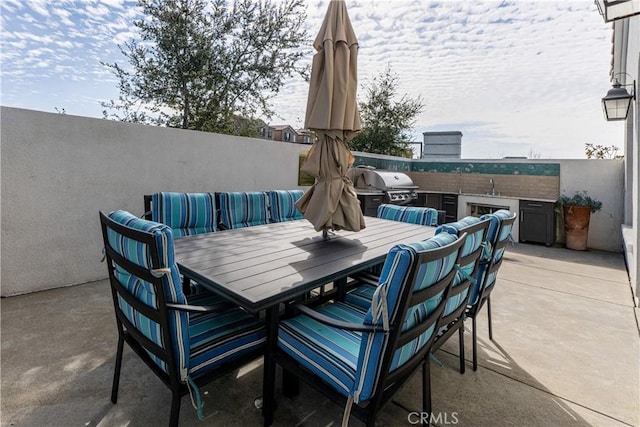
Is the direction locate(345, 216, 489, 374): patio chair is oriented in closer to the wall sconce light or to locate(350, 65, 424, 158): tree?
the tree

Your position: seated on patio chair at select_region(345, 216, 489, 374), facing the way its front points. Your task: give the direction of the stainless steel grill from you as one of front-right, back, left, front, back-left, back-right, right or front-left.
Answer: front-right

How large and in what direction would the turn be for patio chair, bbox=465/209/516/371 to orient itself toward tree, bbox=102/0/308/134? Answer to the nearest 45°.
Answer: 0° — it already faces it

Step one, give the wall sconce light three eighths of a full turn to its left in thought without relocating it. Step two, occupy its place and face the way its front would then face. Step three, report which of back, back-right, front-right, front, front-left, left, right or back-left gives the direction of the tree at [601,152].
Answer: back-left

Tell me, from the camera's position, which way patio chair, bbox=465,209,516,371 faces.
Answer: facing away from the viewer and to the left of the viewer

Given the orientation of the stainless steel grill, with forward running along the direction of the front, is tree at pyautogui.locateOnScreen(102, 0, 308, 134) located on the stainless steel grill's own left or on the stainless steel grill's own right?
on the stainless steel grill's own right

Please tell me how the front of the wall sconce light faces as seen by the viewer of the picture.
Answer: facing to the left of the viewer

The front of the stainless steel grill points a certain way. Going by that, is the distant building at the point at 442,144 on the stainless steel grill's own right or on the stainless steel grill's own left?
on the stainless steel grill's own left

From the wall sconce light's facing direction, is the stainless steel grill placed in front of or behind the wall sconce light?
in front

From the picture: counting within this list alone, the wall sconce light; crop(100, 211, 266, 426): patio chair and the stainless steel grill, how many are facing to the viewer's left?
1

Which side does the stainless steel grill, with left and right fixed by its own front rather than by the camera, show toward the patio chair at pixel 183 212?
right

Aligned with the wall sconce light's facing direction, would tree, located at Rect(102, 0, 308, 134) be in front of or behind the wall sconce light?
in front

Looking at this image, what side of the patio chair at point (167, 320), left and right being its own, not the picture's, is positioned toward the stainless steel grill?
front

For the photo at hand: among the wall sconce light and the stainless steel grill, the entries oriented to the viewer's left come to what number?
1

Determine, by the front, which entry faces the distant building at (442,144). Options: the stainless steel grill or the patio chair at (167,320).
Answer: the patio chair
